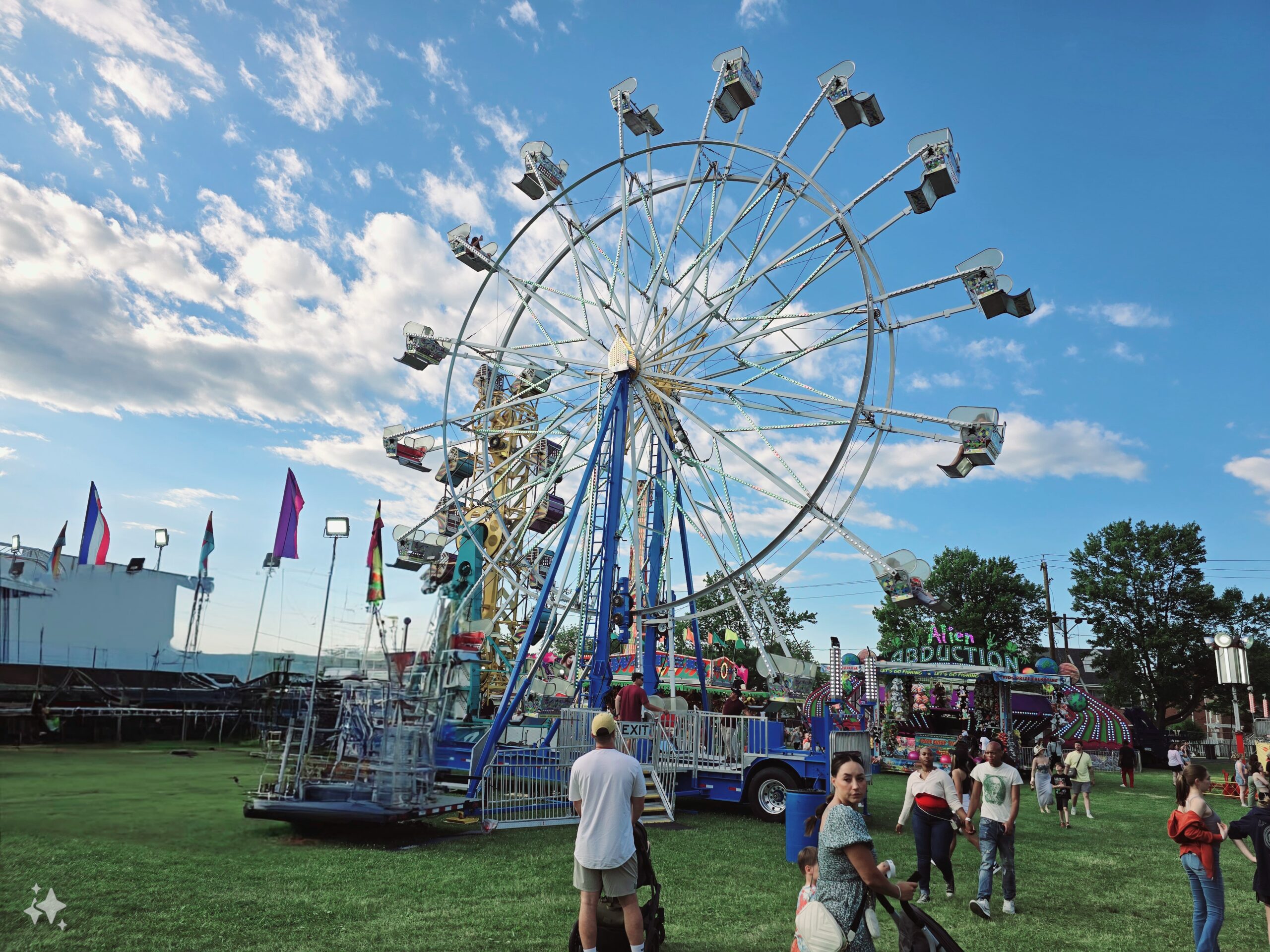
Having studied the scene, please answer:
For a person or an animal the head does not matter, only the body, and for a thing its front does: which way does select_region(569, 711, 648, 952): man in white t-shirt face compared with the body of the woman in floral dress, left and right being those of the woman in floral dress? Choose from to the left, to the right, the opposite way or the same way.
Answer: to the left

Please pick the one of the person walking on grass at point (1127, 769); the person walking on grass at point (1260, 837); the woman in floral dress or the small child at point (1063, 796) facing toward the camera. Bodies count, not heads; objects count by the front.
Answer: the small child

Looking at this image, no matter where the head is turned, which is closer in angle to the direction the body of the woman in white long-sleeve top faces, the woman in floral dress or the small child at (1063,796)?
the woman in floral dress

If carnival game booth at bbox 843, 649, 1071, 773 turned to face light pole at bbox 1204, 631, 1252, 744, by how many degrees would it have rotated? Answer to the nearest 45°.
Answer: approximately 45° to its left

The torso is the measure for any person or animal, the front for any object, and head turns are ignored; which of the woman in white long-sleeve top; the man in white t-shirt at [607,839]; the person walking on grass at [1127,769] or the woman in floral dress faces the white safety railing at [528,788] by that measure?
the man in white t-shirt

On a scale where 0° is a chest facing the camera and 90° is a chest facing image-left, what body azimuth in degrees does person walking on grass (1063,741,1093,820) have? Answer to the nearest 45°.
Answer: approximately 0°

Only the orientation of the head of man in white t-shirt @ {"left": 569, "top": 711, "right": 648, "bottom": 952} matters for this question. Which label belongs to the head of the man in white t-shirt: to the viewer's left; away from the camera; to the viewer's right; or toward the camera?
away from the camera

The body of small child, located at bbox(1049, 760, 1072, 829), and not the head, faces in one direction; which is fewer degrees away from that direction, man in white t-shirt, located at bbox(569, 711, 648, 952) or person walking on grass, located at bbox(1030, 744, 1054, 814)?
the man in white t-shirt

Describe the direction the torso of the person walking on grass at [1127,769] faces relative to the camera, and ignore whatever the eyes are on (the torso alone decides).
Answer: away from the camera

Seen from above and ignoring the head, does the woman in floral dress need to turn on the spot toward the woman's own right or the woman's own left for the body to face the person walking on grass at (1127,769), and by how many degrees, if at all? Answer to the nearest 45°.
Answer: approximately 90° to the woman's own left

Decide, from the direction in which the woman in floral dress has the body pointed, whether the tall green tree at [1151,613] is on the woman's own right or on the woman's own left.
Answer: on the woman's own left
